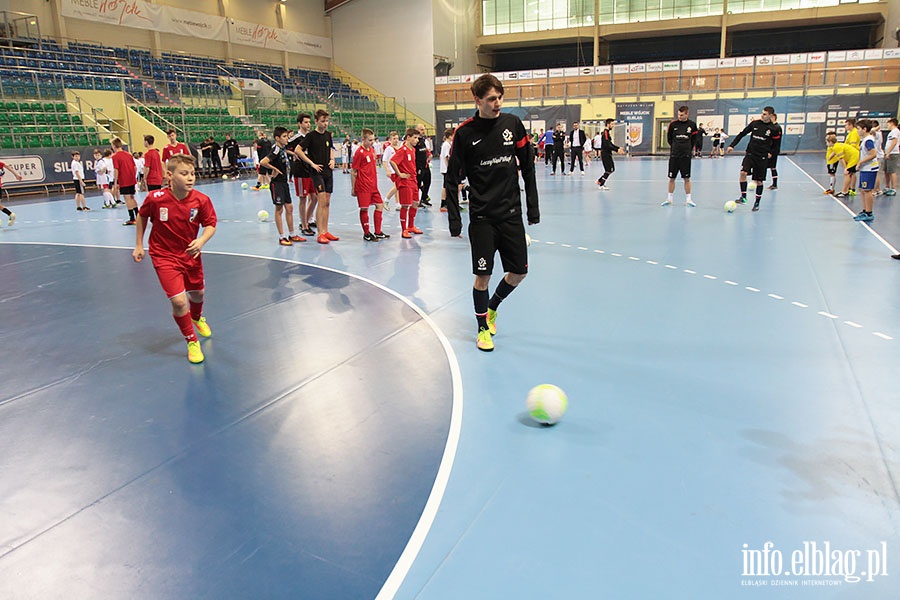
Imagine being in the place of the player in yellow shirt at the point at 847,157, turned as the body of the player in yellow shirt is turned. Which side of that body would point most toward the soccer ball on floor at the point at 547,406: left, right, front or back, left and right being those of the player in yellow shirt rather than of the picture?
left

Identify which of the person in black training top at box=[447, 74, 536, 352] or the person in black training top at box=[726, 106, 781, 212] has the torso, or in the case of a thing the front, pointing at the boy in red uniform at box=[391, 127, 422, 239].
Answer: the person in black training top at box=[726, 106, 781, 212]

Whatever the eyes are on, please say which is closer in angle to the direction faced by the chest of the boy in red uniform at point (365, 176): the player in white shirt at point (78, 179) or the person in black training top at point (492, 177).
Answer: the person in black training top

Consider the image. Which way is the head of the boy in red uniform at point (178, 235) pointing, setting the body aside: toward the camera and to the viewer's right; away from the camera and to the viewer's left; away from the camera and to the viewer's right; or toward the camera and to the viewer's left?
toward the camera and to the viewer's right

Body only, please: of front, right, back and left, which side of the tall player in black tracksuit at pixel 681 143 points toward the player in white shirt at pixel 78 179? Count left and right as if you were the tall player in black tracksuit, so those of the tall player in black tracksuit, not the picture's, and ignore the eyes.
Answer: right

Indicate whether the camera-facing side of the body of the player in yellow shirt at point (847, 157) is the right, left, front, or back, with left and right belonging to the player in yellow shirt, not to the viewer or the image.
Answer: left

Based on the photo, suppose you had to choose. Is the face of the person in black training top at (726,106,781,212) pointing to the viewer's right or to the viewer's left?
to the viewer's left
